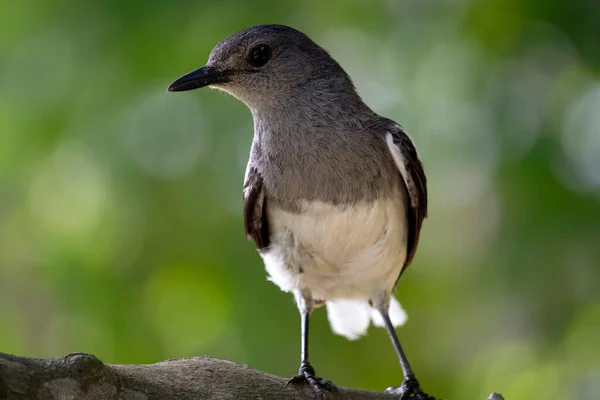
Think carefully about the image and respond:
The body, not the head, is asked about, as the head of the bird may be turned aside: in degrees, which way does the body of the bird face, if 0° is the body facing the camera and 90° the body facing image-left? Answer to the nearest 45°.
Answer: approximately 0°
